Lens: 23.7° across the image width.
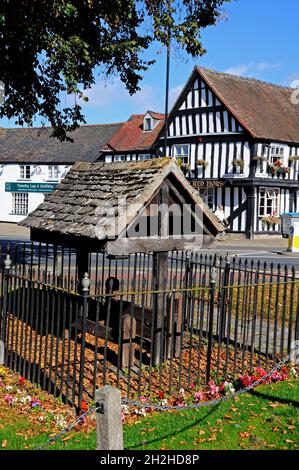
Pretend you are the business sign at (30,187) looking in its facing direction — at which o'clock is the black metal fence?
The black metal fence is roughly at 12 o'clock from the business sign.

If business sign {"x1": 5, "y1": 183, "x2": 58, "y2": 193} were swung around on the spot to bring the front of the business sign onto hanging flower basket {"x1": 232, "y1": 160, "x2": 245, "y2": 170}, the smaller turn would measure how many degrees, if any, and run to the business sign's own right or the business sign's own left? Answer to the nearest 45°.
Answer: approximately 45° to the business sign's own left

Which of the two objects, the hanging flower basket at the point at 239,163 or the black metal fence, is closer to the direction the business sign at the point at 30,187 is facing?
the black metal fence

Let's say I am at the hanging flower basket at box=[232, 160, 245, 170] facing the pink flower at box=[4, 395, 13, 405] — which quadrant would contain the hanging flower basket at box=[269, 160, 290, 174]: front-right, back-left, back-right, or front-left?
back-left

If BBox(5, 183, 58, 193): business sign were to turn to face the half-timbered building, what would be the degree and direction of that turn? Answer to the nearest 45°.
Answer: approximately 45° to its left

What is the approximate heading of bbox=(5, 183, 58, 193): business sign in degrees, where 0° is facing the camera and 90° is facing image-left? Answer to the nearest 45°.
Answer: approximately 0°

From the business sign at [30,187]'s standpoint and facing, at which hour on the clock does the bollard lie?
The bollard is roughly at 12 o'clock from the business sign.

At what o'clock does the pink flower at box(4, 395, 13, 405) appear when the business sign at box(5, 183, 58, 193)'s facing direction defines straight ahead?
The pink flower is roughly at 12 o'clock from the business sign.
